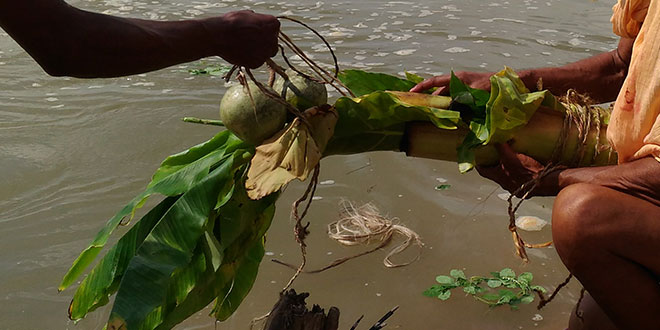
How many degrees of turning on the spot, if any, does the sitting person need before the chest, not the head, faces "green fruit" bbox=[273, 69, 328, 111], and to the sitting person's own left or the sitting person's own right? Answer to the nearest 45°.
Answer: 0° — they already face it

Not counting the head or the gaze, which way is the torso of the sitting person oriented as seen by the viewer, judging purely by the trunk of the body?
to the viewer's left

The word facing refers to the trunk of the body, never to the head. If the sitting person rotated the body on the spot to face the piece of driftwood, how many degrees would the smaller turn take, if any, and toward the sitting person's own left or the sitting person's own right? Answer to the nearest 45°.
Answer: approximately 45° to the sitting person's own left
